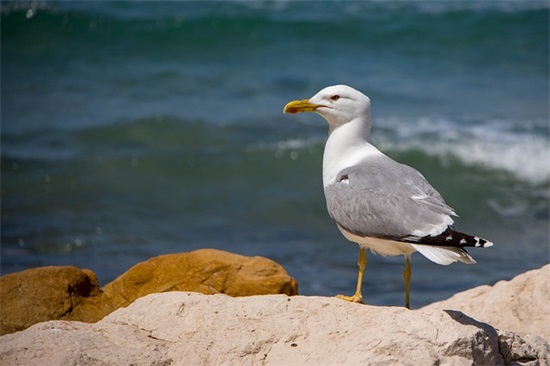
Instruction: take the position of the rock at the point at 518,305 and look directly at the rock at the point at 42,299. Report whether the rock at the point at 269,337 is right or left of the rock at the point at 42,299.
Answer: left

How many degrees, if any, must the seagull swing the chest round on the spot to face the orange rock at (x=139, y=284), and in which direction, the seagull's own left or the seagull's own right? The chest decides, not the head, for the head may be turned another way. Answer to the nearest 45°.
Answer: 0° — it already faces it

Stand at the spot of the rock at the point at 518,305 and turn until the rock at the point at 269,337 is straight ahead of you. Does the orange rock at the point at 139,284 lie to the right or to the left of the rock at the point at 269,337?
right

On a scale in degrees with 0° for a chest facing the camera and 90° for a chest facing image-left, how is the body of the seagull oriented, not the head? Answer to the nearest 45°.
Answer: approximately 90°

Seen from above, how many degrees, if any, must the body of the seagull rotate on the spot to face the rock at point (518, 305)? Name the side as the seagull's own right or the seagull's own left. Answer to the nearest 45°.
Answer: approximately 135° to the seagull's own right
